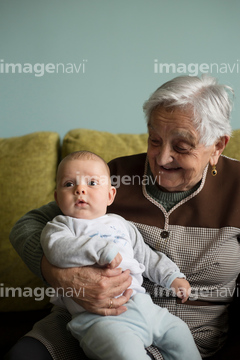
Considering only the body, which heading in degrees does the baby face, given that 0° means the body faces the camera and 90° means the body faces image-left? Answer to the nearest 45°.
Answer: approximately 0°
